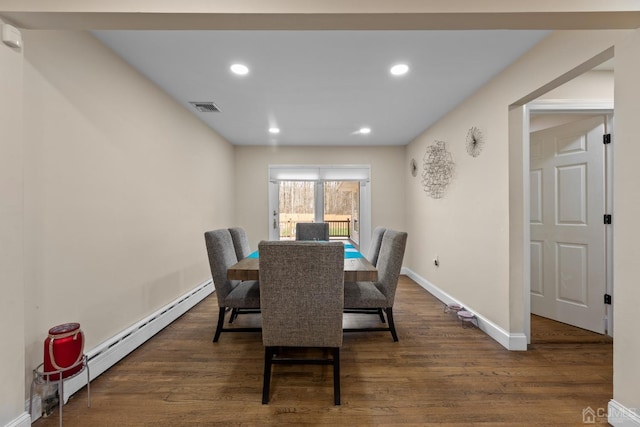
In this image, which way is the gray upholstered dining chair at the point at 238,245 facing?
to the viewer's right

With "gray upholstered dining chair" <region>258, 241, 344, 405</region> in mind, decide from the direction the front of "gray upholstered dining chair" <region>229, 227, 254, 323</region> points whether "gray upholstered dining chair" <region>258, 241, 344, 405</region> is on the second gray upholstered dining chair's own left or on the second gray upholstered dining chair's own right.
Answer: on the second gray upholstered dining chair's own right

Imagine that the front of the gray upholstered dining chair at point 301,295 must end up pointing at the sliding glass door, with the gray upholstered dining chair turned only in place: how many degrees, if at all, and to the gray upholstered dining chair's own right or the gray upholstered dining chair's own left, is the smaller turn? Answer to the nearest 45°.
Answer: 0° — it already faces it

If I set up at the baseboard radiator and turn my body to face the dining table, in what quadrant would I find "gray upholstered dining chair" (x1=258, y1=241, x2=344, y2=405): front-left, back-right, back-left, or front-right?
front-right

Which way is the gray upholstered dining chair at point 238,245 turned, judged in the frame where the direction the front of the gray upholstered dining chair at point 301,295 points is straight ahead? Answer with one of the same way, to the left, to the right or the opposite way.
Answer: to the right

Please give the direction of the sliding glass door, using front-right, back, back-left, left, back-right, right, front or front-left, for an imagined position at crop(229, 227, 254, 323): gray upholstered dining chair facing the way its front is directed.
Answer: front-left

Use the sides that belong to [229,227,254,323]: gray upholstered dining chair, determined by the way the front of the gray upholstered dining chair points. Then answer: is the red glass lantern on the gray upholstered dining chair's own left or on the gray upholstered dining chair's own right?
on the gray upholstered dining chair's own right

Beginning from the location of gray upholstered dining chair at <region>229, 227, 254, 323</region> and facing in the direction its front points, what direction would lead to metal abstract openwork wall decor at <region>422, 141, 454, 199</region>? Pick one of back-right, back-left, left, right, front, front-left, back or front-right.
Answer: front

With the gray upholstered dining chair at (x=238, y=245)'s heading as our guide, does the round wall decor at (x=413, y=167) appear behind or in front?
in front

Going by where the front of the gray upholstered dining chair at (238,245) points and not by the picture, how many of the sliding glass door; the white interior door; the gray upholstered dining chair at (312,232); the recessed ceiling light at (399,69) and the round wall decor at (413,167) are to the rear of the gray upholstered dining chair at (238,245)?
0

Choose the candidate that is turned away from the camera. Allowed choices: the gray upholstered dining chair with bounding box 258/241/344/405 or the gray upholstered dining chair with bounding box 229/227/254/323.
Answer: the gray upholstered dining chair with bounding box 258/241/344/405

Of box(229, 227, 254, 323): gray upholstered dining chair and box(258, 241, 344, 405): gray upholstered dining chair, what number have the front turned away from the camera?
1

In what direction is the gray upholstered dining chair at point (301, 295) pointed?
away from the camera
